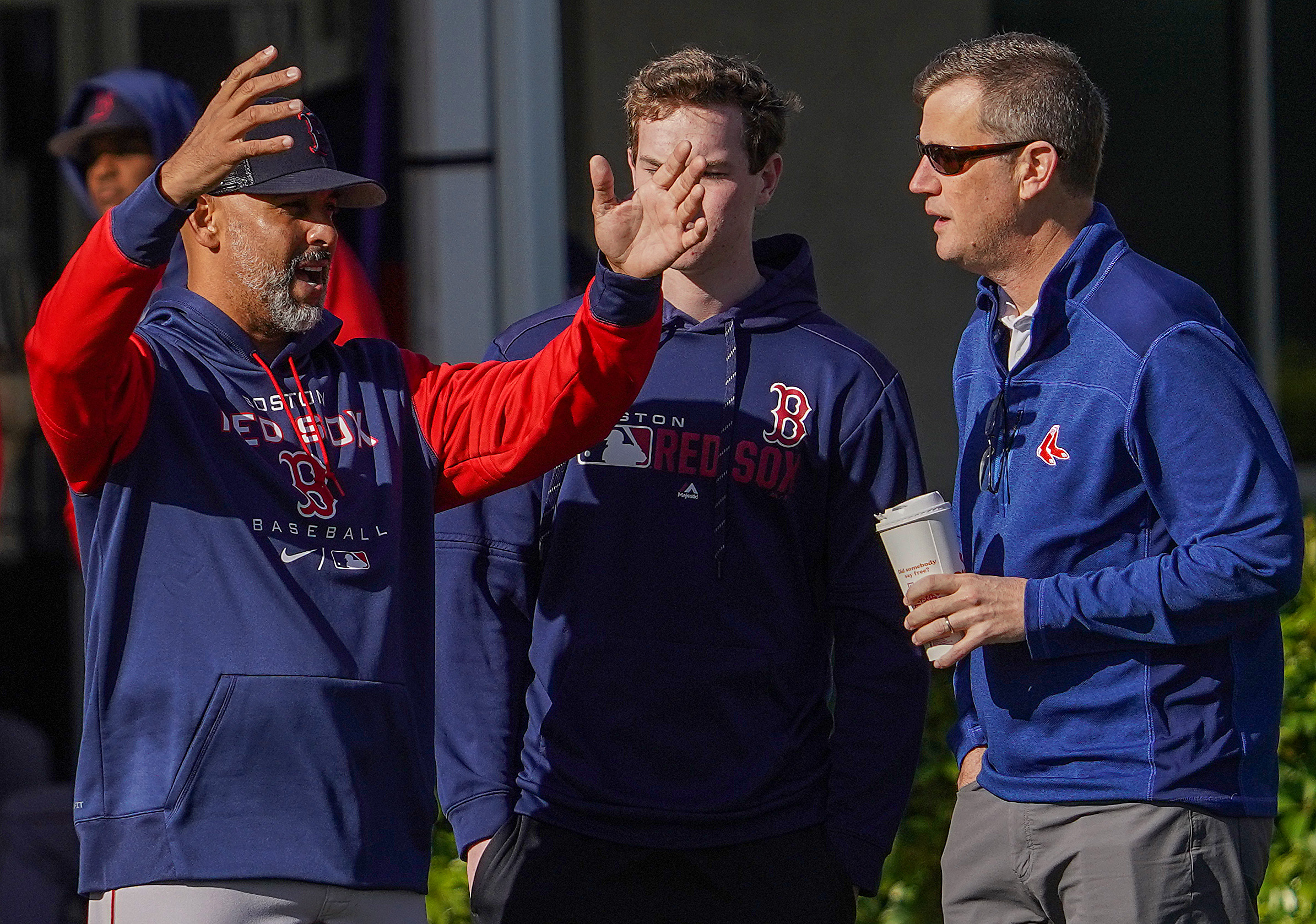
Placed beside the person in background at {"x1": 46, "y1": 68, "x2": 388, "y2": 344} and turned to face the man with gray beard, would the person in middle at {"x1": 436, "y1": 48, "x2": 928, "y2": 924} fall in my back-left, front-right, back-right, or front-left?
front-left

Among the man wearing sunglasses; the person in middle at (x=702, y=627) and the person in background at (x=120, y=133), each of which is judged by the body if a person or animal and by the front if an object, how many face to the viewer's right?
0

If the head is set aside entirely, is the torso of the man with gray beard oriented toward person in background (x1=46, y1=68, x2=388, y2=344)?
no

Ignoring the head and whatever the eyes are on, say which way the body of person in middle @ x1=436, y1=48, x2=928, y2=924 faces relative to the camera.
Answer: toward the camera

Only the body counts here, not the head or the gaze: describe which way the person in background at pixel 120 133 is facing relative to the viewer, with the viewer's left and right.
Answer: facing the viewer and to the left of the viewer

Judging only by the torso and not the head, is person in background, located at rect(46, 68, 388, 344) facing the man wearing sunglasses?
no

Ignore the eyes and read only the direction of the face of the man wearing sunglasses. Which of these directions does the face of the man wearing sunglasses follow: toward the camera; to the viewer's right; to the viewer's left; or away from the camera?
to the viewer's left

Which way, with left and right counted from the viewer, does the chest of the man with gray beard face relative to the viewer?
facing the viewer and to the right of the viewer

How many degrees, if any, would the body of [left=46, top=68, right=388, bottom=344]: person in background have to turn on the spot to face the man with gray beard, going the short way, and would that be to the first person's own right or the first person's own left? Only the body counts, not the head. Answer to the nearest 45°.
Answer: approximately 45° to the first person's own left

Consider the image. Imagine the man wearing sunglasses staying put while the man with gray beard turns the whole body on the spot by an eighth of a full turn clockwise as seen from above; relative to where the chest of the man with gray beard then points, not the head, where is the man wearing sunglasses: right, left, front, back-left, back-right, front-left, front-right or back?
left

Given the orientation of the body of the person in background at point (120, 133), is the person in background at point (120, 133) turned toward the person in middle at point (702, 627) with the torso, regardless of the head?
no
